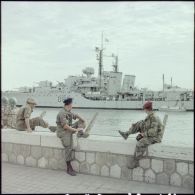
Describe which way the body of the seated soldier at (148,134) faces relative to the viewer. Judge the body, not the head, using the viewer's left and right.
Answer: facing to the left of the viewer

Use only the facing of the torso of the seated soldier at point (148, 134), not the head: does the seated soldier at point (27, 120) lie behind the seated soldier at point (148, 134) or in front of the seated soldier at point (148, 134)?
in front

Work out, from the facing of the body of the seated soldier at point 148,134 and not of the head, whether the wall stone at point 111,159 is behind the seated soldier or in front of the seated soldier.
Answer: in front

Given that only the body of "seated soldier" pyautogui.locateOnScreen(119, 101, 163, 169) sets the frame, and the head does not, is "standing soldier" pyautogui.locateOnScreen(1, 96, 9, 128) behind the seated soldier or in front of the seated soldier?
in front

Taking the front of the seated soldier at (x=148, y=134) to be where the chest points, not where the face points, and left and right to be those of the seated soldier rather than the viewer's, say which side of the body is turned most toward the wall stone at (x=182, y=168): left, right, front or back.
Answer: back
